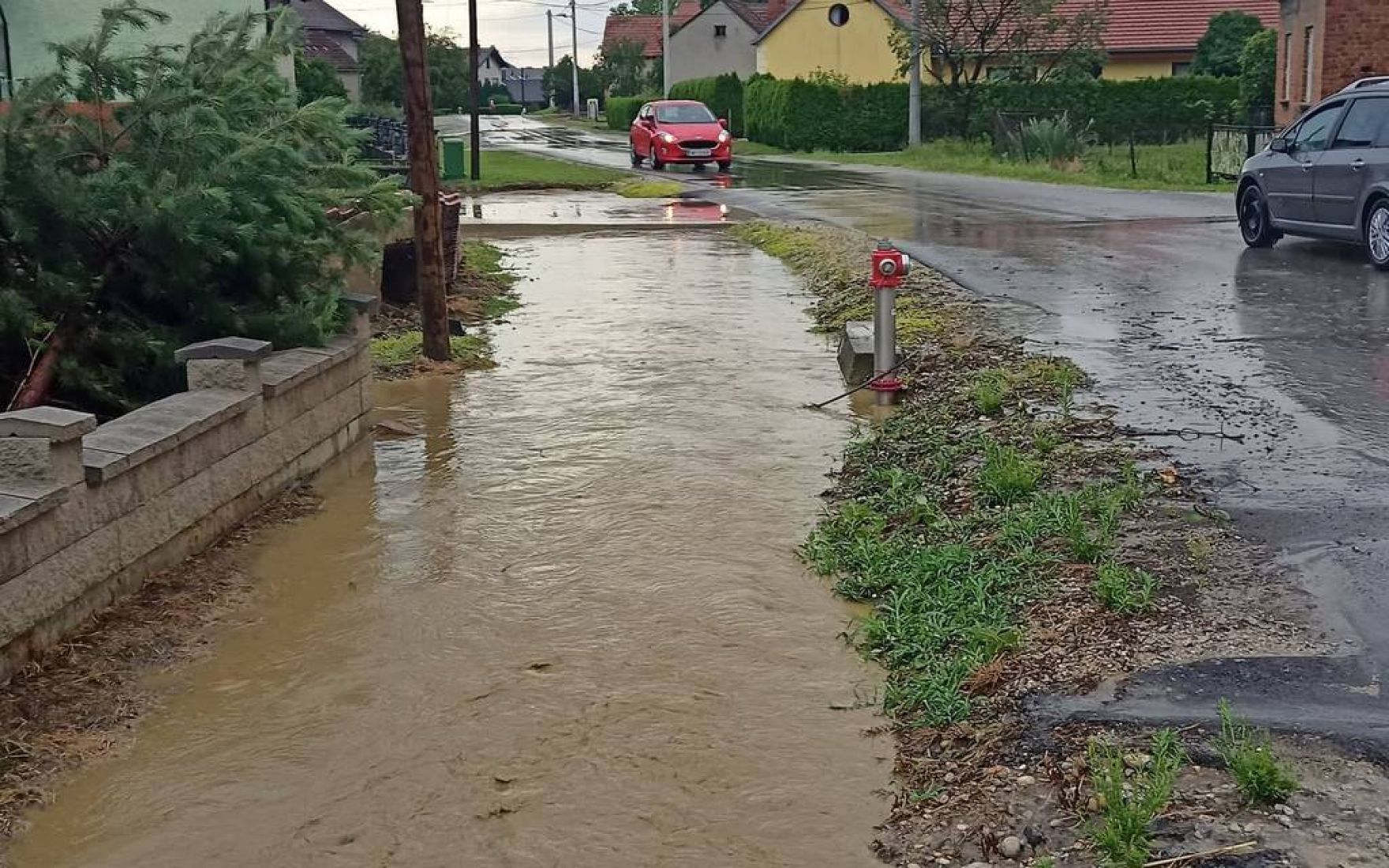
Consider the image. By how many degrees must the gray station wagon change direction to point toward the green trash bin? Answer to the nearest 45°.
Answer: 0° — it already faces it

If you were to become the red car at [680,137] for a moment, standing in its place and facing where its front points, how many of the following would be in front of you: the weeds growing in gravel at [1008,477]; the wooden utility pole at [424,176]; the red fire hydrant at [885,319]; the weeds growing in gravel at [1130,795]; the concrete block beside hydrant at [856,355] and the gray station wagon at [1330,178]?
6

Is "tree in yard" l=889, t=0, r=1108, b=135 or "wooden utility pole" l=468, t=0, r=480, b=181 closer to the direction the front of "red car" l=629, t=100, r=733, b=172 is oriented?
the wooden utility pole

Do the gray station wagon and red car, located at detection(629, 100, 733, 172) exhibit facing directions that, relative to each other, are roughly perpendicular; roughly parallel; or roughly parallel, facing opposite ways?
roughly parallel, facing opposite ways

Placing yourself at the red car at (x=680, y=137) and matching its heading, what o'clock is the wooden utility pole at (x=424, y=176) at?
The wooden utility pole is roughly at 12 o'clock from the red car.

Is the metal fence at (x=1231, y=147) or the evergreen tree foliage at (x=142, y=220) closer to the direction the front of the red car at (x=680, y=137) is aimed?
the evergreen tree foliage

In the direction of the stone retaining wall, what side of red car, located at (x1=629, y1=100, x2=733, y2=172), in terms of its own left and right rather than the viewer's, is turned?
front

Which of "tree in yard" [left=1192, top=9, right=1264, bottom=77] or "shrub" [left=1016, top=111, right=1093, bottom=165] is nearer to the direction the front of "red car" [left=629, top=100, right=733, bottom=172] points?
the shrub

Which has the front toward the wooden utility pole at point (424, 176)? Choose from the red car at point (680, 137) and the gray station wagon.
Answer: the red car

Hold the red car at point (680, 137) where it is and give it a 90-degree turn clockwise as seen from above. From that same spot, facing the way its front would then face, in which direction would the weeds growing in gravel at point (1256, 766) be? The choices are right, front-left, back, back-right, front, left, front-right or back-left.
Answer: left

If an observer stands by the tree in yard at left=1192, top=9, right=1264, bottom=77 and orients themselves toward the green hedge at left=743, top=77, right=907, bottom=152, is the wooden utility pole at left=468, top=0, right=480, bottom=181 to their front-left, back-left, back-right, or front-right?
front-left

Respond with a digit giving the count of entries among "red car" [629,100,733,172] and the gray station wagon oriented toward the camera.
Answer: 1

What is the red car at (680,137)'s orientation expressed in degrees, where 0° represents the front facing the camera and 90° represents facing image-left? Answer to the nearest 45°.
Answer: approximately 0°

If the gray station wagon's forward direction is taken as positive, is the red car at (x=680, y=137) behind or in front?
in front

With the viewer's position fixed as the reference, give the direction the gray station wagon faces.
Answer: facing away from the viewer and to the left of the viewer

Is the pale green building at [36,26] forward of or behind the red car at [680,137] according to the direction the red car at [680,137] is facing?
forward

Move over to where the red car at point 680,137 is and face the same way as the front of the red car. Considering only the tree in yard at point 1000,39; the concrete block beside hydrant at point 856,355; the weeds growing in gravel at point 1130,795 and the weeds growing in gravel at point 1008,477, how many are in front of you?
3

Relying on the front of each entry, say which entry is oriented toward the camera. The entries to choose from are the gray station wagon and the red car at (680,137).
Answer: the red car

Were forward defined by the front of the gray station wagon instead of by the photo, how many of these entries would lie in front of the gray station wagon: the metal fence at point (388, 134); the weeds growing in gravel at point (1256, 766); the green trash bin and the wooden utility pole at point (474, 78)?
3

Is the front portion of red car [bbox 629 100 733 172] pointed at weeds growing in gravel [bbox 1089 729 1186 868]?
yes
